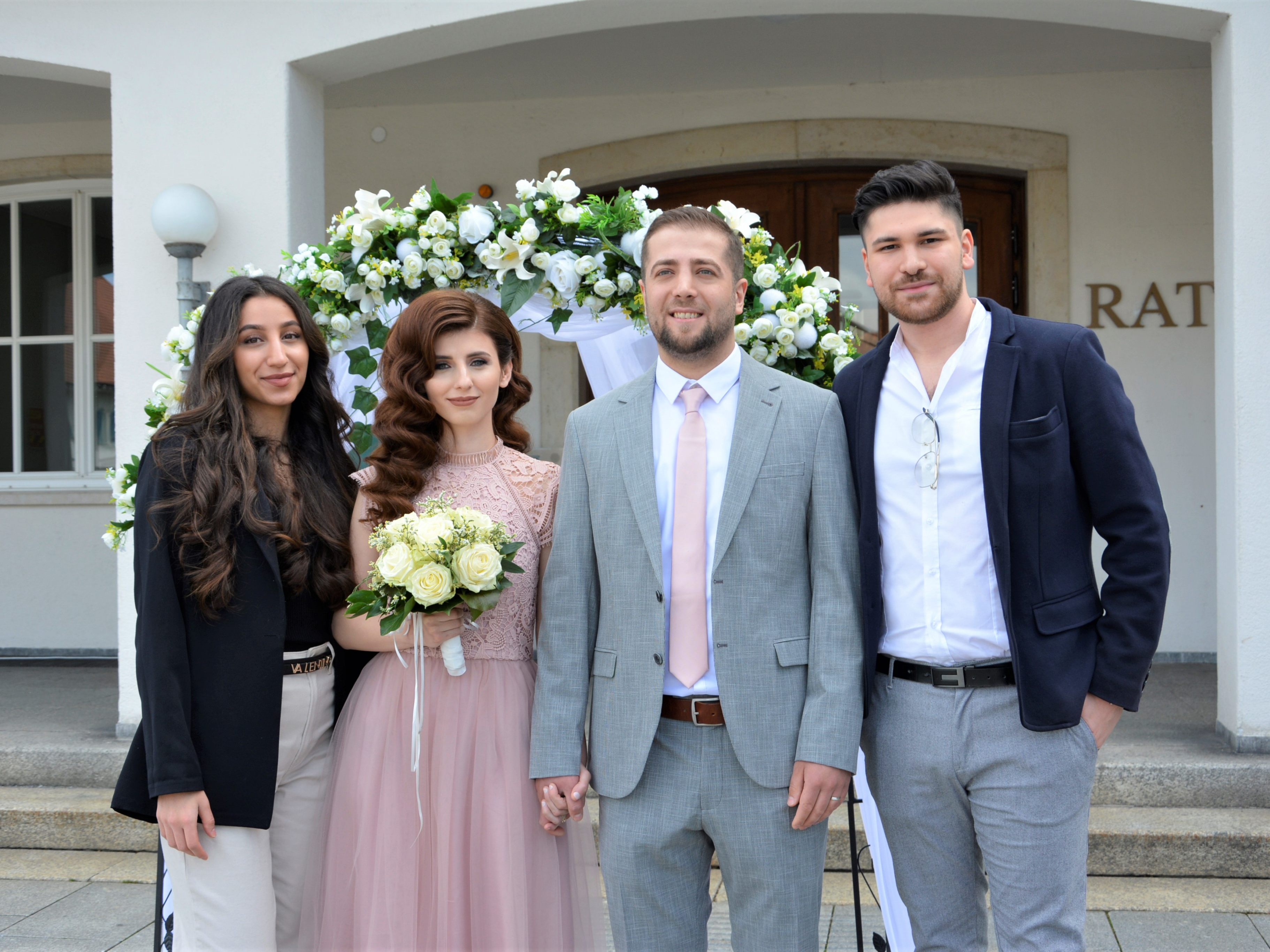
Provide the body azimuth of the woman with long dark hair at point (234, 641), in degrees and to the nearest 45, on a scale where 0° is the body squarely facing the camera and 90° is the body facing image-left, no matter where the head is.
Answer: approximately 315°

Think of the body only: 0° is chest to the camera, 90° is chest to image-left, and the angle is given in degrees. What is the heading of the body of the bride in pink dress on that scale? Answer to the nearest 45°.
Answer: approximately 0°

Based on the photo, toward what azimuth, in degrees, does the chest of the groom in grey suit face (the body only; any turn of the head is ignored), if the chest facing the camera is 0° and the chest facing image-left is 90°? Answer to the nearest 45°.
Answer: approximately 0°

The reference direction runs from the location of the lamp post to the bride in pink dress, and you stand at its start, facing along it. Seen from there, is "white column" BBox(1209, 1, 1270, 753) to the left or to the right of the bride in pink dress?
left

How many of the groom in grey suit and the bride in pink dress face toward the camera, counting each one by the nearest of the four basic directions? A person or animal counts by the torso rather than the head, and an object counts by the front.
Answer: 2

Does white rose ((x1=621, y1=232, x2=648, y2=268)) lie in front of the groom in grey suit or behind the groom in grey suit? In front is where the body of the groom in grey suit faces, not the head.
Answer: behind

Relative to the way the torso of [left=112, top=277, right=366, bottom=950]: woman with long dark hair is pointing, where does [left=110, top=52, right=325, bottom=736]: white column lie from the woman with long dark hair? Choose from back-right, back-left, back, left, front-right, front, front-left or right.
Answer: back-left

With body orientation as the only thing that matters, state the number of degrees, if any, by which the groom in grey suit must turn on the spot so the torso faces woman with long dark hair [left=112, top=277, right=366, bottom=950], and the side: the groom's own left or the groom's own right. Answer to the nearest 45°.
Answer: approximately 90° to the groom's own right
